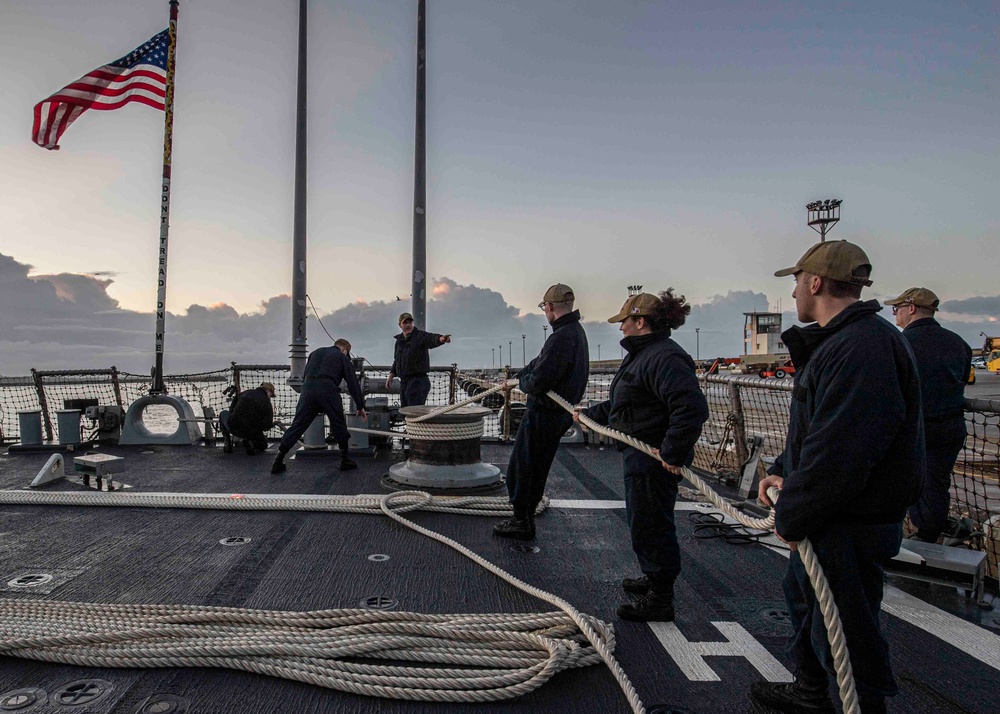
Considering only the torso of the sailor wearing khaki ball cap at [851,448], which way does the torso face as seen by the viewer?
to the viewer's left

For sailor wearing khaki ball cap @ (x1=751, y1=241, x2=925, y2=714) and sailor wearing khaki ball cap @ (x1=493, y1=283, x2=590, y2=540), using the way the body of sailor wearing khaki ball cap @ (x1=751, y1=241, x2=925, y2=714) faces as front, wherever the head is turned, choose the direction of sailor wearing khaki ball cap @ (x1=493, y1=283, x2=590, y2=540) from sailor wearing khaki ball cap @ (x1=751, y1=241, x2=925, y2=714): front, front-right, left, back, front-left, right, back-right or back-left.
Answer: front-right

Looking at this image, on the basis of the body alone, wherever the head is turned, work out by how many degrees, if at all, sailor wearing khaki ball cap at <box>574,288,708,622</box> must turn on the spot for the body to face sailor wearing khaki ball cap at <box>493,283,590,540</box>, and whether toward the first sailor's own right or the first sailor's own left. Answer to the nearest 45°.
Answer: approximately 45° to the first sailor's own right

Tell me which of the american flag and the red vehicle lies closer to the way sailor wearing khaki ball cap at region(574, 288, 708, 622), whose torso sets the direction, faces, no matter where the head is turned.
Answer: the american flag

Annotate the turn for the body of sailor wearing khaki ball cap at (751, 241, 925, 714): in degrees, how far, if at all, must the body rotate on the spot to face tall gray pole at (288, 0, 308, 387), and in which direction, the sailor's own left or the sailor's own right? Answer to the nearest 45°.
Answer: approximately 45° to the sailor's own right

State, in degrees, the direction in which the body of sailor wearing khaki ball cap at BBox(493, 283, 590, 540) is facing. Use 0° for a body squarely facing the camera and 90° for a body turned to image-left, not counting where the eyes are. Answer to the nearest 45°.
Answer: approximately 90°

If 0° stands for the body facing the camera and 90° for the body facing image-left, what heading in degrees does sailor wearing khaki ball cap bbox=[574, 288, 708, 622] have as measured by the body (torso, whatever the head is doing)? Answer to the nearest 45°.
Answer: approximately 90°

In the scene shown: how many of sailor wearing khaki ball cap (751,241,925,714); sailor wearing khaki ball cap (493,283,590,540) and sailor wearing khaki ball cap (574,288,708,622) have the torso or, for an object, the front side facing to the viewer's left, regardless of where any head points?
3

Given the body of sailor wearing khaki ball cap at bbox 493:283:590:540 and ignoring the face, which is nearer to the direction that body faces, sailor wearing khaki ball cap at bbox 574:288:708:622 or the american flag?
the american flag
